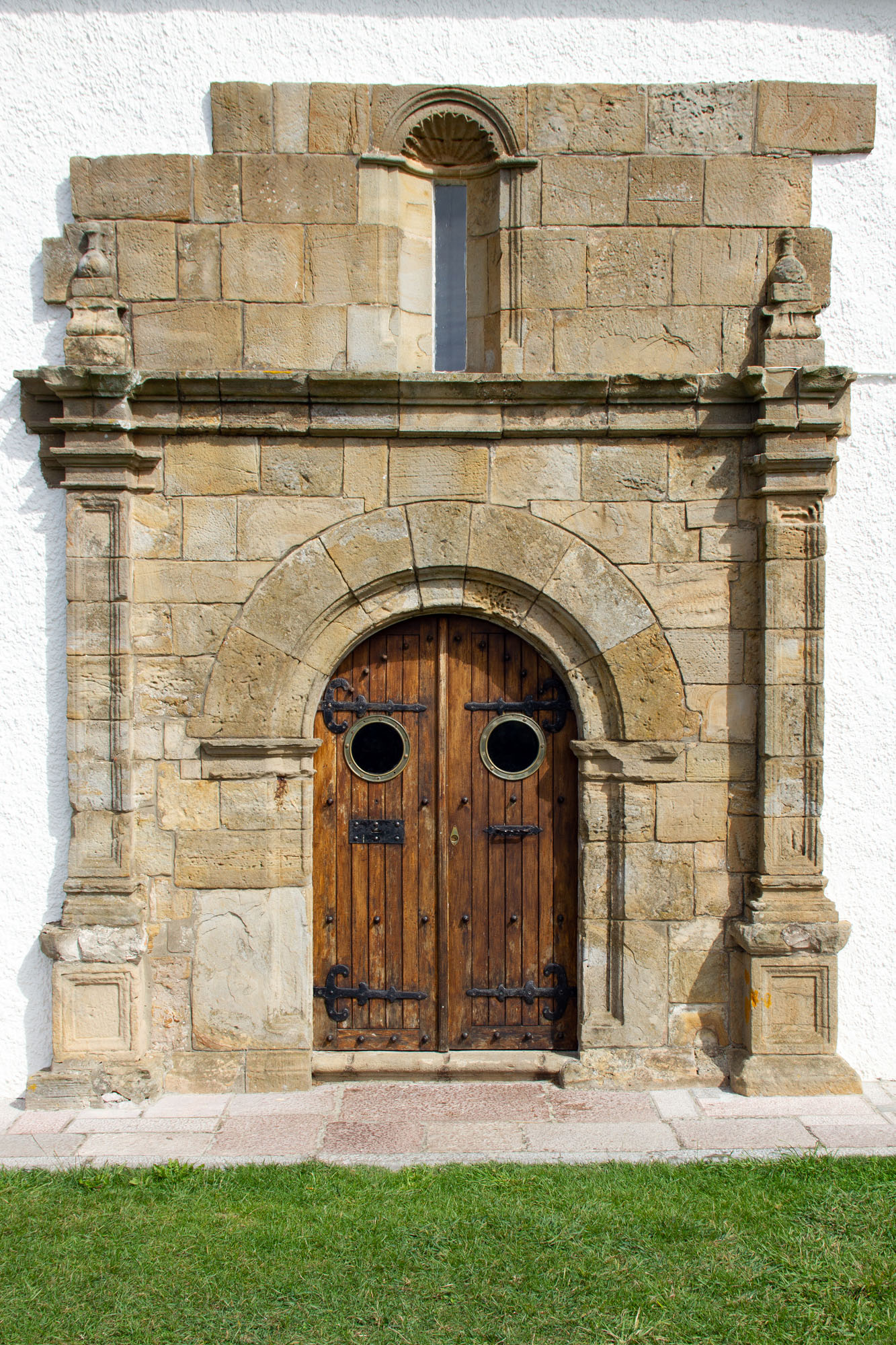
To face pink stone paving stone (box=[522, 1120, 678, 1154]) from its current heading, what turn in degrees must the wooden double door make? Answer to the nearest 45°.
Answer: approximately 45° to its left

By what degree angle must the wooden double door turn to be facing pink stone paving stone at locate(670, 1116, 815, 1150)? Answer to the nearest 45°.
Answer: approximately 45° to its left

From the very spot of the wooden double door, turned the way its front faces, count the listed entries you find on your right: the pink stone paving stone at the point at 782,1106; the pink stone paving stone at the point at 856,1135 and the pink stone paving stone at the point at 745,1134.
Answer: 0

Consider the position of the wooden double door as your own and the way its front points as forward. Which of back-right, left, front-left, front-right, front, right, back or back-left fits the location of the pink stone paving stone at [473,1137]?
front

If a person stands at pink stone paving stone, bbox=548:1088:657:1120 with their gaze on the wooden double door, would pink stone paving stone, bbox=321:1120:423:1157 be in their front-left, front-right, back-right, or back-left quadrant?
front-left

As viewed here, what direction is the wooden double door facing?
toward the camera
